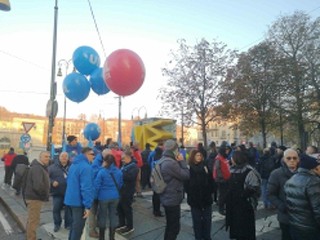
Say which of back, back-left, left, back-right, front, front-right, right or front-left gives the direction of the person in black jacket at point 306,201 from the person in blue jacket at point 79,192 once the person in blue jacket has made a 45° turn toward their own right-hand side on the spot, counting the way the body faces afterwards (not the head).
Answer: front-right

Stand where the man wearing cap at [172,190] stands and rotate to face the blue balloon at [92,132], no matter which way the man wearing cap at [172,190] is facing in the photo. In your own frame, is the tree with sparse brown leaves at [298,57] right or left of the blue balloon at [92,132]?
right

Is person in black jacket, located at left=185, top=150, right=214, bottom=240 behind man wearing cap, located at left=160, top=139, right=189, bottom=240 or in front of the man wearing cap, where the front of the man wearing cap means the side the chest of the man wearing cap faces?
in front

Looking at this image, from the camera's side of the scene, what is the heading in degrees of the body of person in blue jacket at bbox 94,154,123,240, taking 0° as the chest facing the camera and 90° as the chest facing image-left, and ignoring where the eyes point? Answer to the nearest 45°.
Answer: approximately 180°

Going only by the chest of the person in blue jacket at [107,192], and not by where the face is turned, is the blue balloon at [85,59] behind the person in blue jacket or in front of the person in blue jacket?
in front

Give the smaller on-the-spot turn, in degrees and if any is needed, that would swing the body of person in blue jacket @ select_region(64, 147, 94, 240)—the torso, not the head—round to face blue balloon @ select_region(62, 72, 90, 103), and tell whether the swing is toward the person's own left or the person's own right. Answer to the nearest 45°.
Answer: approximately 45° to the person's own left

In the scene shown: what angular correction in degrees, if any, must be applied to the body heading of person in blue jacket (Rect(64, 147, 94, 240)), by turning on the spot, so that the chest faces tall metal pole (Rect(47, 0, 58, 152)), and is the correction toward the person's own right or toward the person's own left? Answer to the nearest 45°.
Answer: approximately 45° to the person's own left

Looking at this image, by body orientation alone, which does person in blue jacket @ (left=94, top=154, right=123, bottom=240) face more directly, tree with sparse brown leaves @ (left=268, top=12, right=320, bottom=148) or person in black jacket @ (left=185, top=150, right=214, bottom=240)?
the tree with sparse brown leaves

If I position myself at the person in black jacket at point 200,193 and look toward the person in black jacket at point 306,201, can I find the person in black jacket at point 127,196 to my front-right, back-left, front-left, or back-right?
back-right
